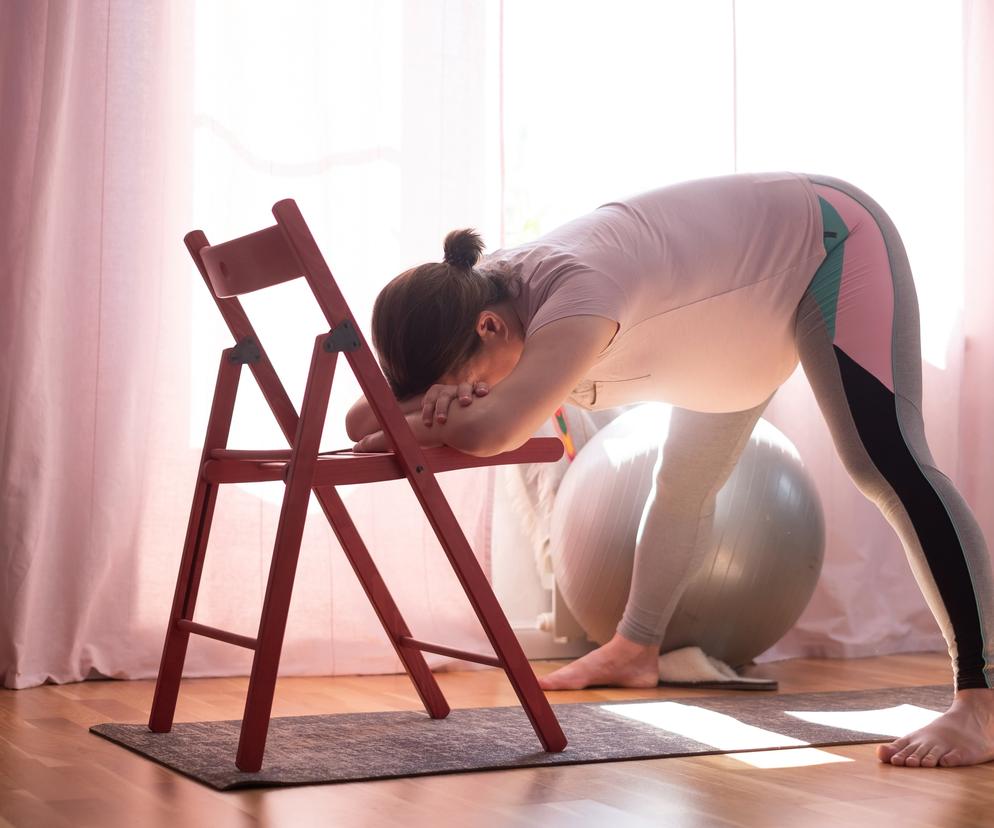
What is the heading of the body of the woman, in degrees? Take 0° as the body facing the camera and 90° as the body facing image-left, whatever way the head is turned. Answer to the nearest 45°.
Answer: approximately 90°

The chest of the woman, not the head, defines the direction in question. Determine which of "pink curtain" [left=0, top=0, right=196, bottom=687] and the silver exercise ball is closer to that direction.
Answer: the pink curtain

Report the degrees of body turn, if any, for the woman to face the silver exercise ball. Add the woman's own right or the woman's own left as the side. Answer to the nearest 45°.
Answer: approximately 90° to the woman's own right

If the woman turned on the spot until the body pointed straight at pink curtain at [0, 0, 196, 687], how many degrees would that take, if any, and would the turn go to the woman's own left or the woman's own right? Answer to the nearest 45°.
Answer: approximately 45° to the woman's own right

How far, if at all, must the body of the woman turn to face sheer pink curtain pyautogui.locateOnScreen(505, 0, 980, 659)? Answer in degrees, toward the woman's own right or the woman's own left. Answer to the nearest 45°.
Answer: approximately 90° to the woman's own right
